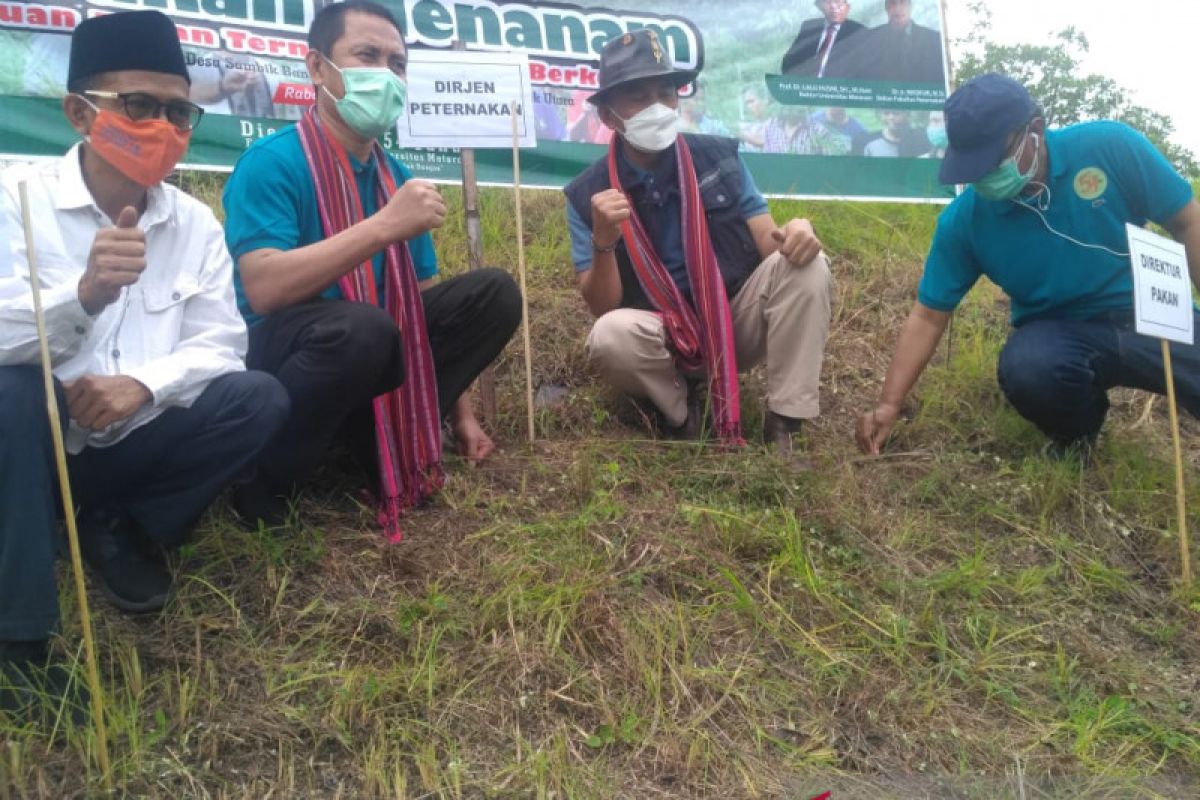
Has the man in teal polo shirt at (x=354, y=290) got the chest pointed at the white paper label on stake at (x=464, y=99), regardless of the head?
no

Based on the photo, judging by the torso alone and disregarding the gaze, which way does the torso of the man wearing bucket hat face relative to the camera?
toward the camera

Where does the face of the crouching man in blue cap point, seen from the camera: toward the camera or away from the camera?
toward the camera

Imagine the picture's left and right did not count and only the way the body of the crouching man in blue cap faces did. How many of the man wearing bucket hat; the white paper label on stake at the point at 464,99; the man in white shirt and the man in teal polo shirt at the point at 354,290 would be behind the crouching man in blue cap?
0

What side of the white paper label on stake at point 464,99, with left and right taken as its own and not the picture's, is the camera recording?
front

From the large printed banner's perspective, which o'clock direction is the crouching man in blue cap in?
The crouching man in blue cap is roughly at 11 o'clock from the large printed banner.

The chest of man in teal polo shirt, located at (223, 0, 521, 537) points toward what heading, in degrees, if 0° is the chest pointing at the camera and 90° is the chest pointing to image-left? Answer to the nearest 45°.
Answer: approximately 315°

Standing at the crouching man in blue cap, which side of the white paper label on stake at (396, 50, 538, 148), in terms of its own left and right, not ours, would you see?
left

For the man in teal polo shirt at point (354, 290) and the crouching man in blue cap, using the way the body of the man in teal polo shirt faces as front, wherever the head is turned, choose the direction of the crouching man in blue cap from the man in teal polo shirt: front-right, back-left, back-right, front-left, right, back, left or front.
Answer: front-left

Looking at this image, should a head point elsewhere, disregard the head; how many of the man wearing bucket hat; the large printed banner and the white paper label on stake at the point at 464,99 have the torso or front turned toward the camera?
3

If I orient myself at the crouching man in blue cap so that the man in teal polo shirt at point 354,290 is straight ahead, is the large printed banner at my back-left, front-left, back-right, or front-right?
front-right

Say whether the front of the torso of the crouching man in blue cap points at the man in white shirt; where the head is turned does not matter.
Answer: yes

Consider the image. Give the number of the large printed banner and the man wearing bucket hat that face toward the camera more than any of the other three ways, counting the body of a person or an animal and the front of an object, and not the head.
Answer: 2

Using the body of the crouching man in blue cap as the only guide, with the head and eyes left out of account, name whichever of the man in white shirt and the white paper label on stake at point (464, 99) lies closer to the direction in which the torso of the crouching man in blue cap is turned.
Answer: the man in white shirt

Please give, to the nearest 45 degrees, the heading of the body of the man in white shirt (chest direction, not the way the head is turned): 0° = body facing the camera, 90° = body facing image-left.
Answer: approximately 315°

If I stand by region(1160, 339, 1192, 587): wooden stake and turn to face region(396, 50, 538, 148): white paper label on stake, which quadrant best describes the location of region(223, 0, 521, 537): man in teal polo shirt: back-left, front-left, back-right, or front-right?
front-left

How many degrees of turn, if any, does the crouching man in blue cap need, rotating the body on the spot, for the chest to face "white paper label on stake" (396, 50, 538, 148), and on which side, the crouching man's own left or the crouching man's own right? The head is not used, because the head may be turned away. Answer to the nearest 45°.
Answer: approximately 45° to the crouching man's own right
